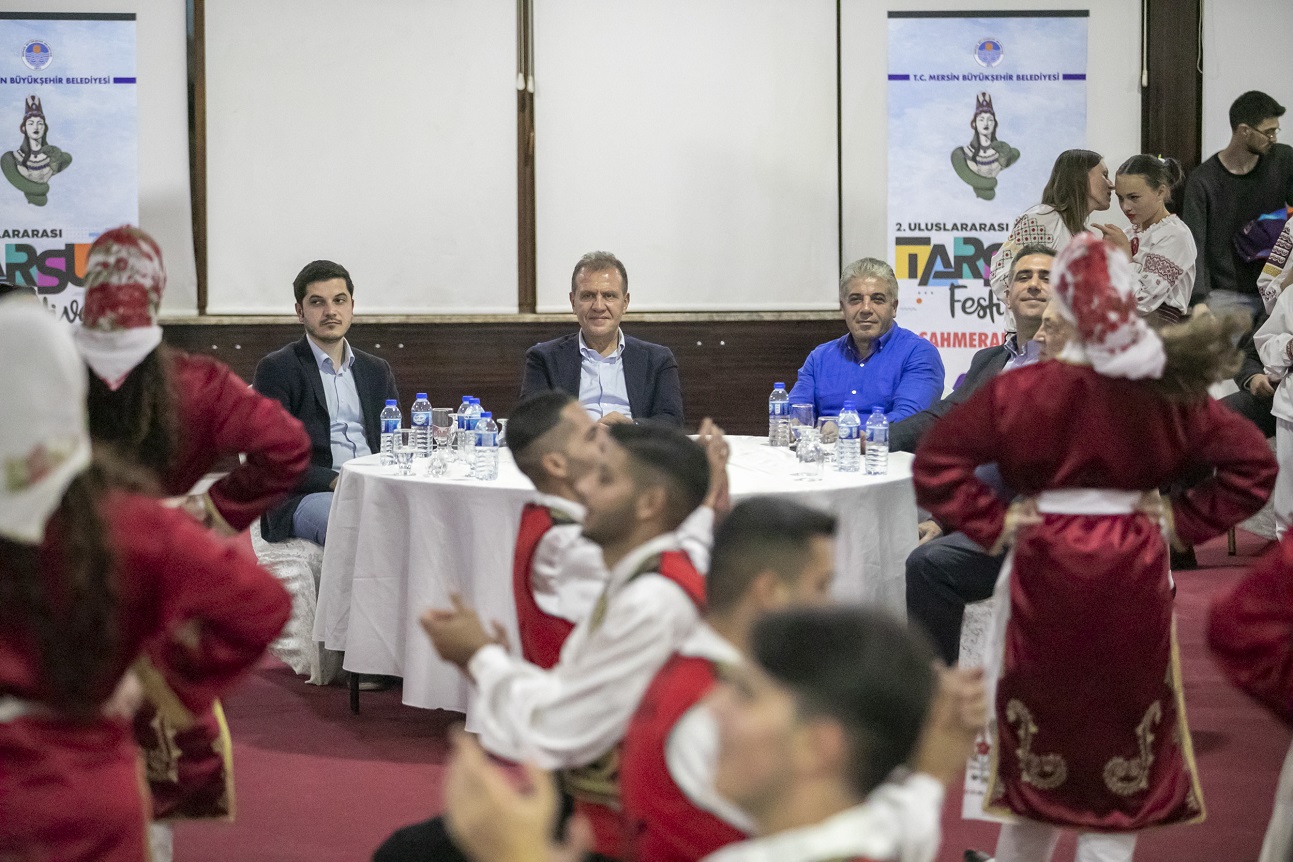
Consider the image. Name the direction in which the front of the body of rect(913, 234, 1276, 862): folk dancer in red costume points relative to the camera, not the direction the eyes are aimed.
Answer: away from the camera

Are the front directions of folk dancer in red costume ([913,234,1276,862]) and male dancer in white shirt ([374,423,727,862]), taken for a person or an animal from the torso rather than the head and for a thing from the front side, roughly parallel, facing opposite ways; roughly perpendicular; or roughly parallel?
roughly perpendicular

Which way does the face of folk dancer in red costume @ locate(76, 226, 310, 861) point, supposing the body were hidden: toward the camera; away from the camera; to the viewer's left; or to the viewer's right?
away from the camera

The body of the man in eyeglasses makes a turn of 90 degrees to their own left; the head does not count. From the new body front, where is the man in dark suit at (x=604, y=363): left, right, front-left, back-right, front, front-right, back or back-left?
back

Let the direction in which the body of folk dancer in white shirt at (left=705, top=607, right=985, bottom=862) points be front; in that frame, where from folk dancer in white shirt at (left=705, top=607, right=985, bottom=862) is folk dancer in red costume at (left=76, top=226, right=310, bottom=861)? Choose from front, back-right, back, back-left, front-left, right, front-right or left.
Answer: front-right

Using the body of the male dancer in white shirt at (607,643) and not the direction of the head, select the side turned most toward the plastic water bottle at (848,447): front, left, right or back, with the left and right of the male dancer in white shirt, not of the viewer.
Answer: right

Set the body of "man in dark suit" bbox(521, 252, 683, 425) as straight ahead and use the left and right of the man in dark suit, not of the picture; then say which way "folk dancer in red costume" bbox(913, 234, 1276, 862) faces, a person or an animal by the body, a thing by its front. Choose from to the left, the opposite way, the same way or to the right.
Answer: the opposite way

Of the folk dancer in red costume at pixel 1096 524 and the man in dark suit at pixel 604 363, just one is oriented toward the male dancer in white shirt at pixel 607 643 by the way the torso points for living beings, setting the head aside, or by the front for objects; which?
the man in dark suit

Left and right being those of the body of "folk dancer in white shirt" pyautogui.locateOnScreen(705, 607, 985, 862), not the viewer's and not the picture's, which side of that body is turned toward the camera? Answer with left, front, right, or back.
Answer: left

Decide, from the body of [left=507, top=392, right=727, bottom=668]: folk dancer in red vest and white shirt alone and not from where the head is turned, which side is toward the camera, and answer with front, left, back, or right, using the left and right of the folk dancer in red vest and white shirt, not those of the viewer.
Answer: right

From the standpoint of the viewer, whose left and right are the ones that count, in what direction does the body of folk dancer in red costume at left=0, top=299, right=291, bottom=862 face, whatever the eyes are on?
facing away from the viewer

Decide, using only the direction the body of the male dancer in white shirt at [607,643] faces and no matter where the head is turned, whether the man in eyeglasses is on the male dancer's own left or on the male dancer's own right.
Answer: on the male dancer's own right

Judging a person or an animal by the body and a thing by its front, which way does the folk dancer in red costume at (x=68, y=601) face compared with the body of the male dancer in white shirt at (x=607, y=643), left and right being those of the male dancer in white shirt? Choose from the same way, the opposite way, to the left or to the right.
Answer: to the right

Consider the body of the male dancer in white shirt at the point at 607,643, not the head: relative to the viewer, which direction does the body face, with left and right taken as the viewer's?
facing to the left of the viewer
